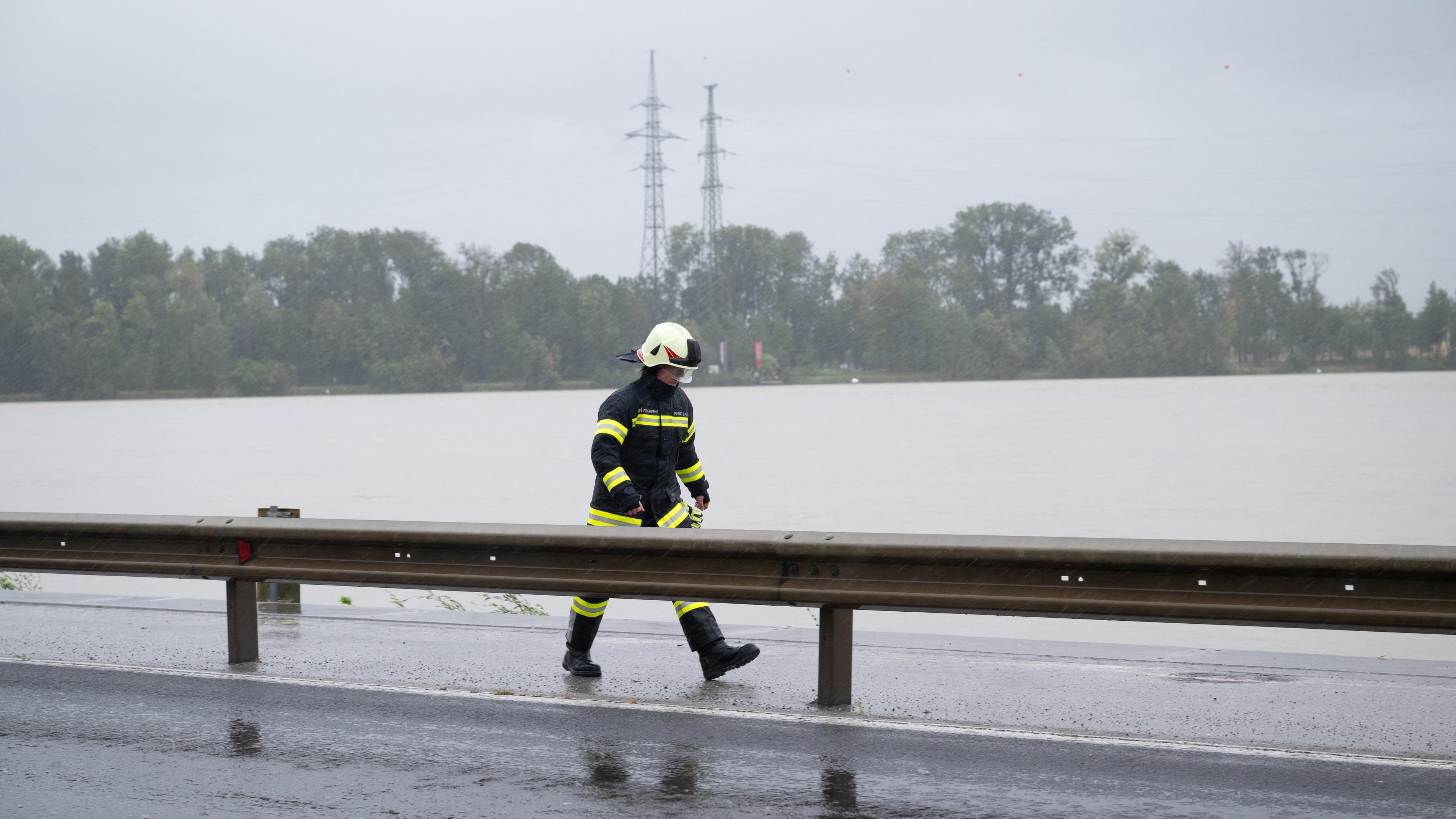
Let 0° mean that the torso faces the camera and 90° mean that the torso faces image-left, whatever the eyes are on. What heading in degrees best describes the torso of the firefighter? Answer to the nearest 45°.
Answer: approximately 315°

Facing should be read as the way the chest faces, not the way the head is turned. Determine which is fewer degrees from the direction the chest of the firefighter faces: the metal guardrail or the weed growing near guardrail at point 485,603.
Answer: the metal guardrail

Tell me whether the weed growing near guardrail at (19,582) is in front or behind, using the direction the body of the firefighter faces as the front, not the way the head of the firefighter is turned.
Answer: behind

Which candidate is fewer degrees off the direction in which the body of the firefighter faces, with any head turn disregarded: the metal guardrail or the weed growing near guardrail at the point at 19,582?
the metal guardrail

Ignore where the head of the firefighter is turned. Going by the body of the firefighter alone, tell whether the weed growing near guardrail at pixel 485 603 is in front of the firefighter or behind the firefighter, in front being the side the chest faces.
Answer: behind

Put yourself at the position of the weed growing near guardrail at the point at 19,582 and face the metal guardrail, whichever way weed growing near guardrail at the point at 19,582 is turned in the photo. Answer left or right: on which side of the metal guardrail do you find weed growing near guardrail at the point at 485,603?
left
